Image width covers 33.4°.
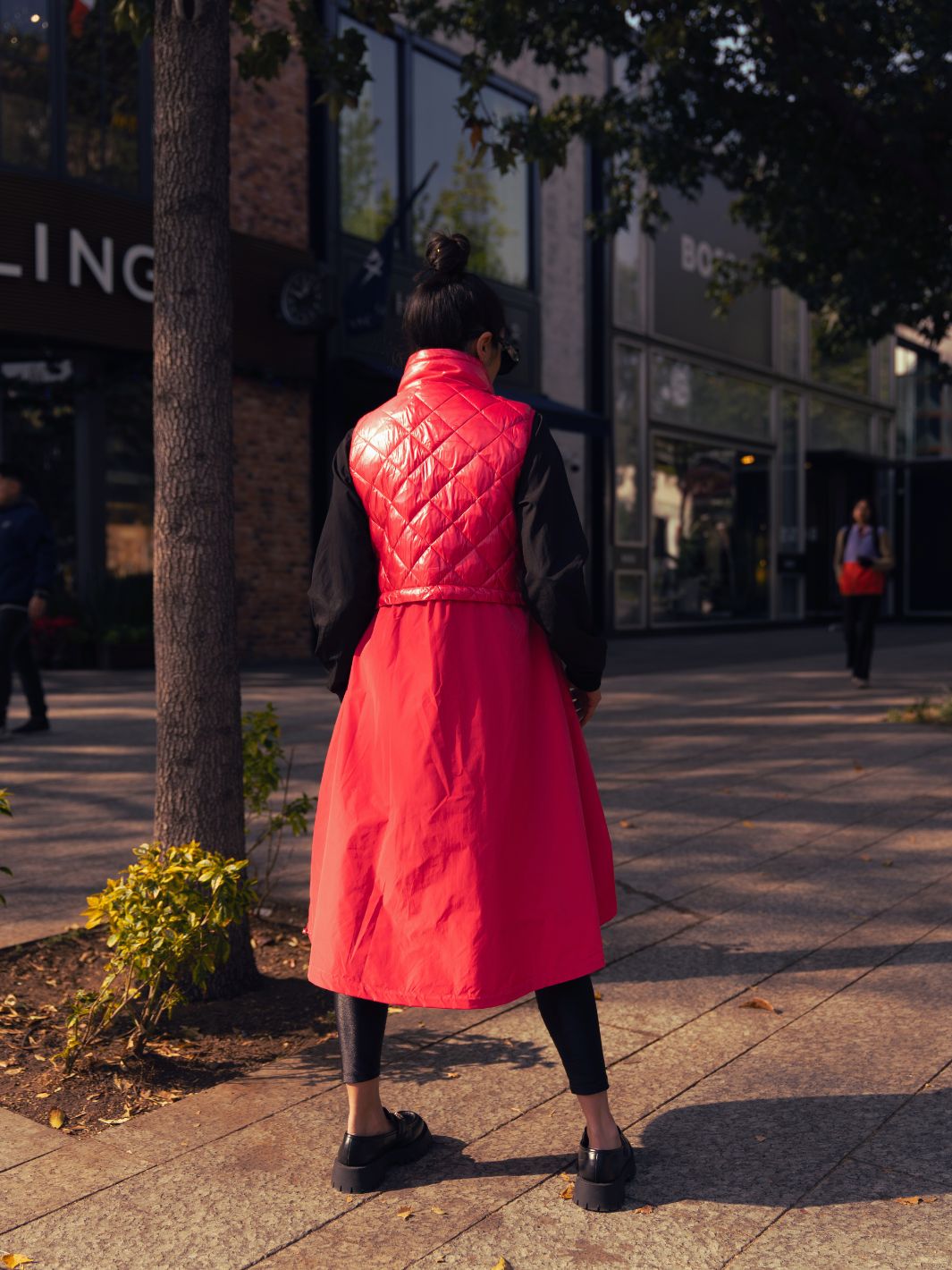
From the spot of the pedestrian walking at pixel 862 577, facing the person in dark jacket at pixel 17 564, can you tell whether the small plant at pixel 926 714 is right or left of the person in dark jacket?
left

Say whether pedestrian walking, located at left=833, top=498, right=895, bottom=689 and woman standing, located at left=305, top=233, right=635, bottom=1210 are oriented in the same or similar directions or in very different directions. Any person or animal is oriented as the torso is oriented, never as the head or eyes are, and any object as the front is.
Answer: very different directions

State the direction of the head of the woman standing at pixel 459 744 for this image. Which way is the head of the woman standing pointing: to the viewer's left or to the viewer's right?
to the viewer's right

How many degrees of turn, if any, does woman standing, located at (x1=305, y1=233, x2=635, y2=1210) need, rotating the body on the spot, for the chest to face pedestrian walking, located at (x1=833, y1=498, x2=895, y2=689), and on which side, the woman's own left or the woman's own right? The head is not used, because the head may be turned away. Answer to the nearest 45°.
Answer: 0° — they already face them

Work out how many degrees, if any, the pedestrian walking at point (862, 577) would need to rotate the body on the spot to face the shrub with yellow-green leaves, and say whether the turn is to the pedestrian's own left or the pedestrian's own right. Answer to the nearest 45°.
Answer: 0° — they already face it

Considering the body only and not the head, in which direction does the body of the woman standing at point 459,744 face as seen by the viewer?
away from the camera

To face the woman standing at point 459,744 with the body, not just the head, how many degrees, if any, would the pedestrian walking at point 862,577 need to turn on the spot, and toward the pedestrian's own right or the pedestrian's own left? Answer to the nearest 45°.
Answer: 0° — they already face them

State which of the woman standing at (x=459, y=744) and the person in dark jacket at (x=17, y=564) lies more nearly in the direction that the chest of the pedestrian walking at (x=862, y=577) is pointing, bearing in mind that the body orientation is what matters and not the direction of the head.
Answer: the woman standing

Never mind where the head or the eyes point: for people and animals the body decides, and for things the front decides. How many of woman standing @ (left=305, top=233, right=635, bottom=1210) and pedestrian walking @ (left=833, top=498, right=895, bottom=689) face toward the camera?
1
